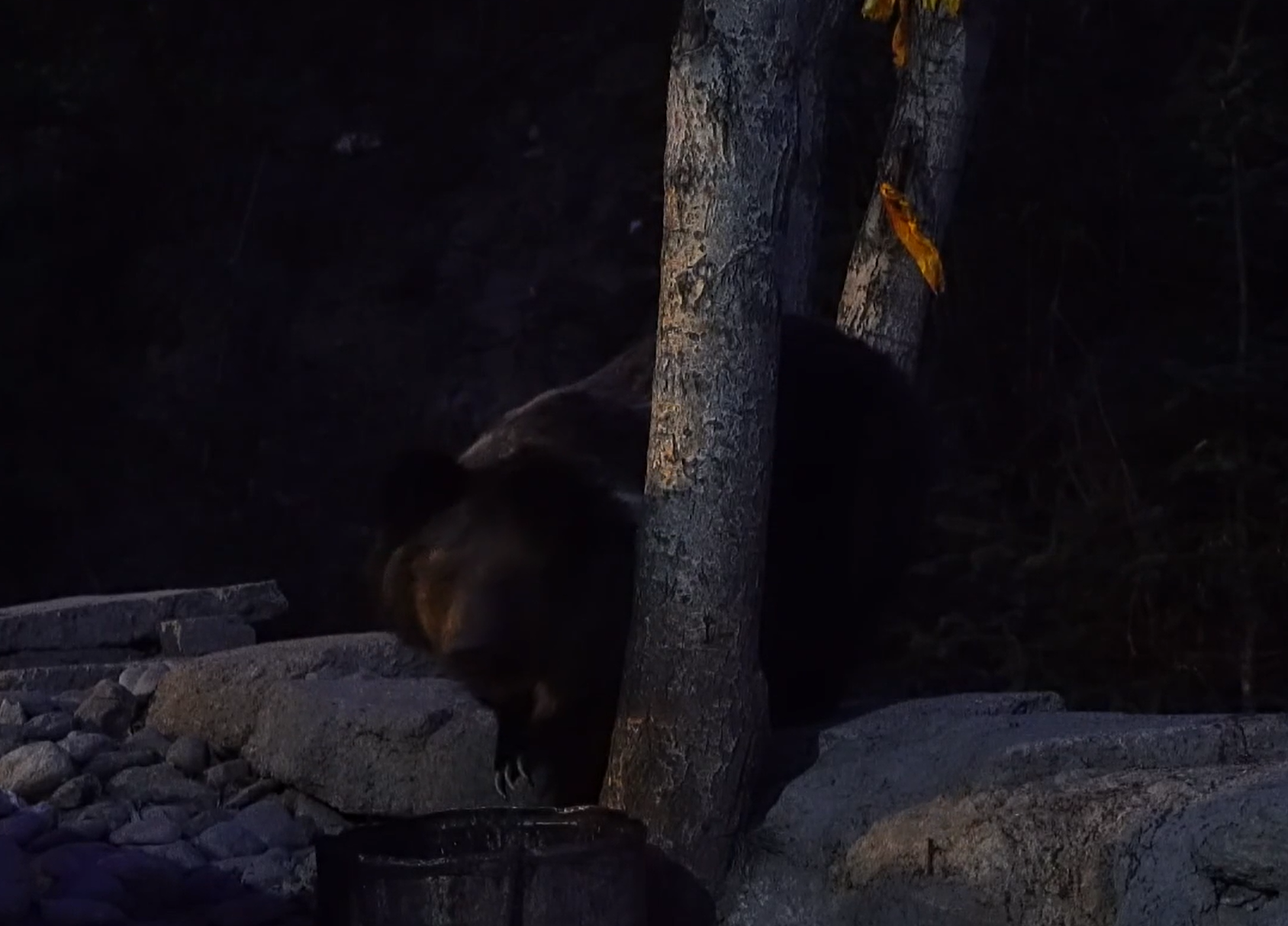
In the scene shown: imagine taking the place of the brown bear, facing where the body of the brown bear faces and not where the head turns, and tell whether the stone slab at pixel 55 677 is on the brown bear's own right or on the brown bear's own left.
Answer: on the brown bear's own right

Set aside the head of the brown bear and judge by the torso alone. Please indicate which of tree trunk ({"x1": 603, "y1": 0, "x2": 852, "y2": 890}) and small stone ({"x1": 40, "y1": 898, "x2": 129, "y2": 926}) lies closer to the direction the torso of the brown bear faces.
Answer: the small stone

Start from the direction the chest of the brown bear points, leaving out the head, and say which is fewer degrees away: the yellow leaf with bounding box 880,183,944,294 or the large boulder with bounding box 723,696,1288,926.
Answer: the large boulder

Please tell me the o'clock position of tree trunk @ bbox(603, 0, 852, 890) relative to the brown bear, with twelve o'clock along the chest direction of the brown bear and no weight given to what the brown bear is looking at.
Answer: The tree trunk is roughly at 10 o'clock from the brown bear.

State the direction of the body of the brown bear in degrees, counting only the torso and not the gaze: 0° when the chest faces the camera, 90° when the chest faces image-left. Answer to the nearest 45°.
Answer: approximately 45°

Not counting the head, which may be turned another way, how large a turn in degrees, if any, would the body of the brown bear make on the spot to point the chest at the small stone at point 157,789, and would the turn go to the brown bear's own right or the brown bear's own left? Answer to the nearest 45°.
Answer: approximately 45° to the brown bear's own right

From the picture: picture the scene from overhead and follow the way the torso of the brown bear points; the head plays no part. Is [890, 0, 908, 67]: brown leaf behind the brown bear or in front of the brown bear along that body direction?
behind
